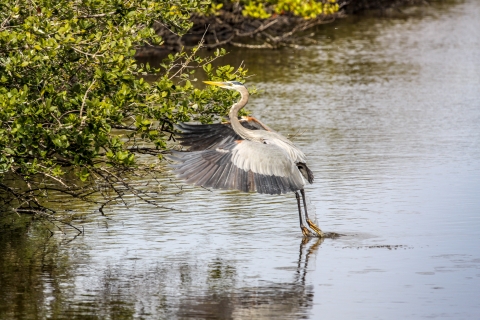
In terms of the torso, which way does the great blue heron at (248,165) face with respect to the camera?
to the viewer's left

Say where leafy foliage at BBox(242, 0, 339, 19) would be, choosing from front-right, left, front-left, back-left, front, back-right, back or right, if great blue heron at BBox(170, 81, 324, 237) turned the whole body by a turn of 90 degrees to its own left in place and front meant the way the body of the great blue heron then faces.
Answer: back

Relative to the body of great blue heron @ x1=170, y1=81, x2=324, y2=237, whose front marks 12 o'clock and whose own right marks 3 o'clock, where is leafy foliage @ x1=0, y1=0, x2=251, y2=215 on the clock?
The leafy foliage is roughly at 12 o'clock from the great blue heron.
